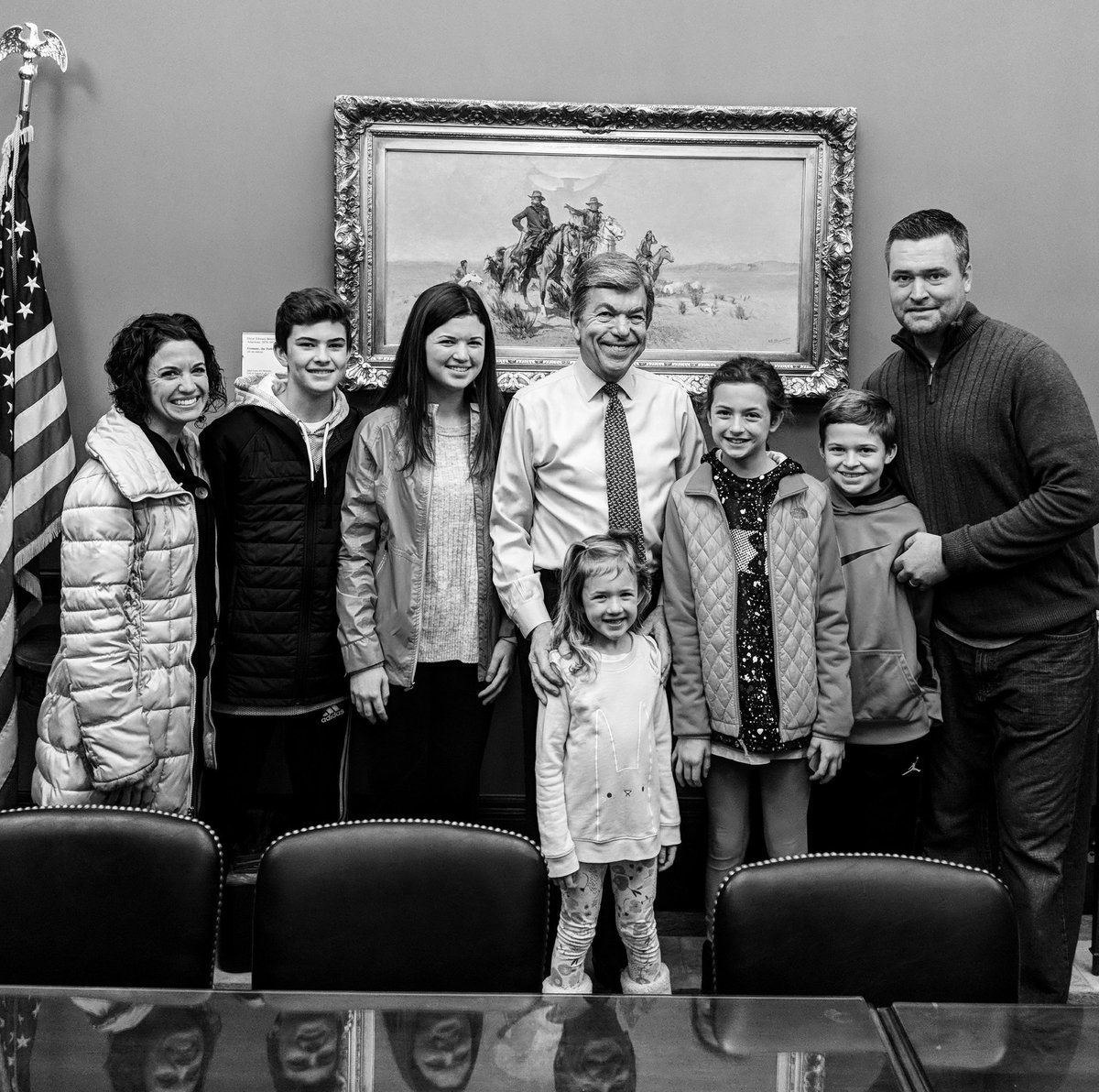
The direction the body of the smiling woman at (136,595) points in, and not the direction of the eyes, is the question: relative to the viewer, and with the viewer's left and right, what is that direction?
facing the viewer and to the right of the viewer

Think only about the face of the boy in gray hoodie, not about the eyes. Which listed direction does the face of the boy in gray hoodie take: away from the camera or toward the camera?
toward the camera

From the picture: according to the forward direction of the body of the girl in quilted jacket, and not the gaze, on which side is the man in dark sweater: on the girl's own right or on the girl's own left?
on the girl's own left

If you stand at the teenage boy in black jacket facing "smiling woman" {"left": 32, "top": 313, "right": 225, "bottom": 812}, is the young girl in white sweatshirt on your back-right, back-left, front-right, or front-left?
back-left

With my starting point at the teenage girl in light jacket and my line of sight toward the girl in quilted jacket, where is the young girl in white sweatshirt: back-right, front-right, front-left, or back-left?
front-right

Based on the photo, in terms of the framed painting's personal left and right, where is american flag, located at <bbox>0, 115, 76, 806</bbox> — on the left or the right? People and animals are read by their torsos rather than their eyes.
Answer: on its right

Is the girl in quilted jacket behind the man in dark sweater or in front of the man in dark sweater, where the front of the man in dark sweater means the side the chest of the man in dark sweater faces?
in front

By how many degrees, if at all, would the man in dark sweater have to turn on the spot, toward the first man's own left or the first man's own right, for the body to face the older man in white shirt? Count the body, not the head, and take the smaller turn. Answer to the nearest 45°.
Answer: approximately 45° to the first man's own right

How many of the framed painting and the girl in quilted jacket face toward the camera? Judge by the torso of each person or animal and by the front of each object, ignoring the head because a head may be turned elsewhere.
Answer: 2

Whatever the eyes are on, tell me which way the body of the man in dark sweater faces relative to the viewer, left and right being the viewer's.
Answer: facing the viewer and to the left of the viewer

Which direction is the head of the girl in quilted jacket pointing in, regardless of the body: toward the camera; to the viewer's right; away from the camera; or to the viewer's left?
toward the camera

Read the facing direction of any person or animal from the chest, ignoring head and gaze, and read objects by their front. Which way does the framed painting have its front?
toward the camera

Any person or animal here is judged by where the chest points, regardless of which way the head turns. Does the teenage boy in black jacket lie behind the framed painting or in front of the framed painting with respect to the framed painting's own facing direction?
in front

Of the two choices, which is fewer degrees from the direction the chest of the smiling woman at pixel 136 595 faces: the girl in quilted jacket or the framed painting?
the girl in quilted jacket

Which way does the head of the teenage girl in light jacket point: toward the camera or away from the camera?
toward the camera

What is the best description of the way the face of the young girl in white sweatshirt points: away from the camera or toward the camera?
toward the camera

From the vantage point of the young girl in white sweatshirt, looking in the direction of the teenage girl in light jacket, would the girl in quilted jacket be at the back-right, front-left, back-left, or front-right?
back-right
